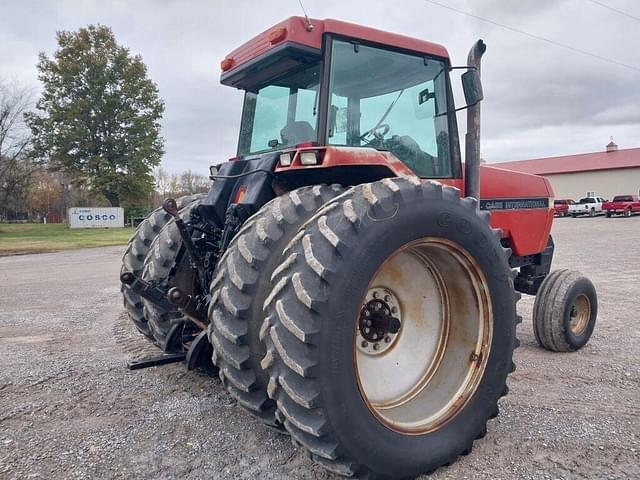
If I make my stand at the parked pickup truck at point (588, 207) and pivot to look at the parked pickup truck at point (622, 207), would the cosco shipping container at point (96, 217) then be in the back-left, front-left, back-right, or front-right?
back-right

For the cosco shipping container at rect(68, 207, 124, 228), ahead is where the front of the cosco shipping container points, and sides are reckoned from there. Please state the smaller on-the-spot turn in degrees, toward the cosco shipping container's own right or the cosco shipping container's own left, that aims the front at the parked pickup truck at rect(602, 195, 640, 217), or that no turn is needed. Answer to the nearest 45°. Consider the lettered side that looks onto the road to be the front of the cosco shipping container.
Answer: approximately 45° to the cosco shipping container's own left

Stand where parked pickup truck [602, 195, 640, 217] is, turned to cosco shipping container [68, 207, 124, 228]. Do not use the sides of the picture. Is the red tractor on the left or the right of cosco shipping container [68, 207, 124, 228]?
left

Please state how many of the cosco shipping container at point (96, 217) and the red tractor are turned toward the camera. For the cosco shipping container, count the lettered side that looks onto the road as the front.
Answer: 1

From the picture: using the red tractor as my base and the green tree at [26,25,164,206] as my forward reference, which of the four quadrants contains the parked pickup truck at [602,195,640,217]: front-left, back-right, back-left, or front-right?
front-right

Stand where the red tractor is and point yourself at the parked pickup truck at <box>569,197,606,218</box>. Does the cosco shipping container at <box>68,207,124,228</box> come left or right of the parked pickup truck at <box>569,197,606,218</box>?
left

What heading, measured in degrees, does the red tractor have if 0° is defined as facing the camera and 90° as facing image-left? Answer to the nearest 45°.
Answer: approximately 225°

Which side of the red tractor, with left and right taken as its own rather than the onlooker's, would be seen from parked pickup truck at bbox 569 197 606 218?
front

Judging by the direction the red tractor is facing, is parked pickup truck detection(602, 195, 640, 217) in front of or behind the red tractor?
in front

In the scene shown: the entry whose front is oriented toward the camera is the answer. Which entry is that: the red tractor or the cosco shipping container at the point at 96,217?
the cosco shipping container

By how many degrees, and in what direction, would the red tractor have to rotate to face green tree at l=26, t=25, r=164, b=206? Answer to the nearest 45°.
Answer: approximately 90° to its left

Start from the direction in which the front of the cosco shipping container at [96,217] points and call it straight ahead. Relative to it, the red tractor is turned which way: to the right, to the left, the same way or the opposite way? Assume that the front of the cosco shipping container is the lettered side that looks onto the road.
to the left
